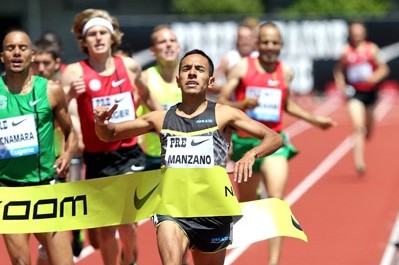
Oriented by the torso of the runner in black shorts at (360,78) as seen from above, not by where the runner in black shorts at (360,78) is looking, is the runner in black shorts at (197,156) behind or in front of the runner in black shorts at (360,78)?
in front

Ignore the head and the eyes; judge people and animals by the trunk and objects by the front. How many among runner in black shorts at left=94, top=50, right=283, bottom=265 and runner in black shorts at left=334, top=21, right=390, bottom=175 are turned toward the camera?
2

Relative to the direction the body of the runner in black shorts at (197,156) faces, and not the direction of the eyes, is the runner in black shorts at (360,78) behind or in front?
behind

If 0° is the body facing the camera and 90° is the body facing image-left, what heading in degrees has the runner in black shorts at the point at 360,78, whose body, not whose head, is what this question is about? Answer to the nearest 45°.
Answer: approximately 0°
